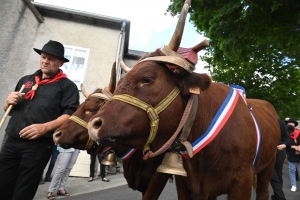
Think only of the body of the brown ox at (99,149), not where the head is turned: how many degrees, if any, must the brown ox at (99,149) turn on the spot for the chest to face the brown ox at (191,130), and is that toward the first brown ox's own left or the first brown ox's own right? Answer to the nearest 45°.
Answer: approximately 90° to the first brown ox's own left

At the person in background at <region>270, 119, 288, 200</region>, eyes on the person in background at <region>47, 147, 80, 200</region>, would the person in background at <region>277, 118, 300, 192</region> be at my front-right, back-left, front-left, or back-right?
back-right

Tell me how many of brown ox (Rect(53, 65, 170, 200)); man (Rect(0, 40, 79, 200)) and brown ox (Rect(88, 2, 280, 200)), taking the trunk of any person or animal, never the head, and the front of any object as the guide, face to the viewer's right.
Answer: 0

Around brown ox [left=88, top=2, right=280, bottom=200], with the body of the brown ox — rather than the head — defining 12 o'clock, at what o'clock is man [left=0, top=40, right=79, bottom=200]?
The man is roughly at 2 o'clock from the brown ox.

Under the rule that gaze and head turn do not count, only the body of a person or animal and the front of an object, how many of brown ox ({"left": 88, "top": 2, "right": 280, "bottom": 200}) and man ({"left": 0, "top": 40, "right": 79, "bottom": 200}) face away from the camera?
0

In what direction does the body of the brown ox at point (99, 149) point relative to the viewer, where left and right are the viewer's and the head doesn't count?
facing the viewer and to the left of the viewer

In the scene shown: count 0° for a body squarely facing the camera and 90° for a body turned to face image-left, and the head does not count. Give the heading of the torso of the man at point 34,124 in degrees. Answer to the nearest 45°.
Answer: approximately 45°

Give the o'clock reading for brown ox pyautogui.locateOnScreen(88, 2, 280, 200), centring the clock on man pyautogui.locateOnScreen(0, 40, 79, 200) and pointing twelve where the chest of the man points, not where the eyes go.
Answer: The brown ox is roughly at 9 o'clock from the man.

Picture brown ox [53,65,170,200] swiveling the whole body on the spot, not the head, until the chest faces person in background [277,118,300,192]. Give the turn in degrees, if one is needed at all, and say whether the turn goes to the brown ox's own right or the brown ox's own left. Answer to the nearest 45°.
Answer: approximately 180°

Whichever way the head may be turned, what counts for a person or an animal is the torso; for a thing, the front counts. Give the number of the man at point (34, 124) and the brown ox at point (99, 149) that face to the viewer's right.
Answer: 0

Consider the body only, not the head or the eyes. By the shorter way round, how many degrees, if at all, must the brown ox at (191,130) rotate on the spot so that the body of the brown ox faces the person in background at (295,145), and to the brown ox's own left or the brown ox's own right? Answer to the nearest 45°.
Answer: approximately 180°

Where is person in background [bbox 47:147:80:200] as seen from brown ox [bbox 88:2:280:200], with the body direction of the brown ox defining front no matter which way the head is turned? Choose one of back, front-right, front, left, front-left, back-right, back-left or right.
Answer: right

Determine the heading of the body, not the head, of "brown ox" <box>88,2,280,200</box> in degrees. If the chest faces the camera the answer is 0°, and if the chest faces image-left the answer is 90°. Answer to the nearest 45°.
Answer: approximately 45°
